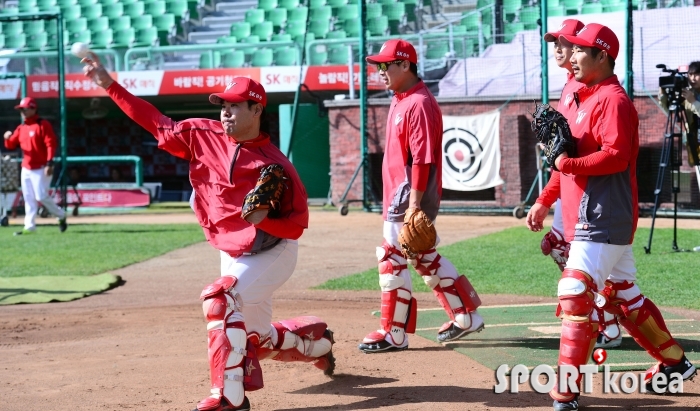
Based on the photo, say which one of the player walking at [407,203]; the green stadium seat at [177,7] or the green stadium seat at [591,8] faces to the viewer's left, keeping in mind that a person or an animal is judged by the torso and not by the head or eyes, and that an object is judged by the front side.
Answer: the player walking

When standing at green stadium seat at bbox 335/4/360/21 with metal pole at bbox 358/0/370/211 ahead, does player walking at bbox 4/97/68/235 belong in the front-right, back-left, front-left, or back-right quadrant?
front-right

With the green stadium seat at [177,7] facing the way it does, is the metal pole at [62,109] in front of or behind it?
in front

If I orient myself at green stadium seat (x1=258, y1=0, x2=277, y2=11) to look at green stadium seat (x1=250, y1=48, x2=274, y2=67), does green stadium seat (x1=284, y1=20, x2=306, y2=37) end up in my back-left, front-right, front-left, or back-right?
front-left

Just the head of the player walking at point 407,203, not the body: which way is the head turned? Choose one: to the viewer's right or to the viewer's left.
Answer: to the viewer's left

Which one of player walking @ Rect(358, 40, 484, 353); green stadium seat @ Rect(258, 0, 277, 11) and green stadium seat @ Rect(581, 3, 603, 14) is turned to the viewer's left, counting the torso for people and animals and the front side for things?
the player walking

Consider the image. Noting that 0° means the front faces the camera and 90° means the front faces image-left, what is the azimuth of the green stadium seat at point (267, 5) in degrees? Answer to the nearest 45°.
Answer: approximately 0°

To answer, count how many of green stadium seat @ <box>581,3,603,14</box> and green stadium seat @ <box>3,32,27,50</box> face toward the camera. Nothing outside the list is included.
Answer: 2

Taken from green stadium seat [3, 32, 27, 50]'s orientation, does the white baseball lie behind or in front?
in front

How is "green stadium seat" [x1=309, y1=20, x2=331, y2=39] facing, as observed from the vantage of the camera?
facing the viewer

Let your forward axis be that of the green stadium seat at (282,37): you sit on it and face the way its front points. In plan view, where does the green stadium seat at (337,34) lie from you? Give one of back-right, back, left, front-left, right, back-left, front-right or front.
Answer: front-left

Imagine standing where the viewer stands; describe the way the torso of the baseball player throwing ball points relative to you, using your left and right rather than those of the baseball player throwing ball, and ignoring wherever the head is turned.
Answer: facing the viewer and to the left of the viewer

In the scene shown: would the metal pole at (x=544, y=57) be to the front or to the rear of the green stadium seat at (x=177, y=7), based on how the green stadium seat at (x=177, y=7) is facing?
to the front
